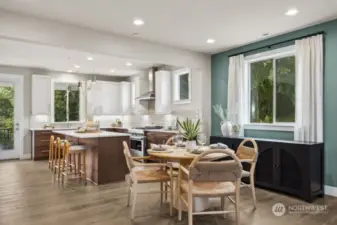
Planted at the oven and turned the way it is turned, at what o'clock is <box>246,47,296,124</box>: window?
The window is roughly at 9 o'clock from the oven.

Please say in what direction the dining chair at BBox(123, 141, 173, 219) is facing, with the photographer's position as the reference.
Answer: facing to the right of the viewer

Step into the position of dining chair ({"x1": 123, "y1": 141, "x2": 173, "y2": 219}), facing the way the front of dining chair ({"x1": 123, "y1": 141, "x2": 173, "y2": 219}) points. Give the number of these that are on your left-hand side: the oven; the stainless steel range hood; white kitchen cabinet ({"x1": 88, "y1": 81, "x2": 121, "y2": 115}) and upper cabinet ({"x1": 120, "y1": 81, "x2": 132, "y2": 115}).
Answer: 4

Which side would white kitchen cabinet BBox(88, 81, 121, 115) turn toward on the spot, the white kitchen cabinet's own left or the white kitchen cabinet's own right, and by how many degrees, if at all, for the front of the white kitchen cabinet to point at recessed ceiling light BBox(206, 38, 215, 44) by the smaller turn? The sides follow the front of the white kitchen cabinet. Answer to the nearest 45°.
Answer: approximately 45° to the white kitchen cabinet's own left

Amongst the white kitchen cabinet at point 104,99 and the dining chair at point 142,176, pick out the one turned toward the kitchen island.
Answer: the white kitchen cabinet

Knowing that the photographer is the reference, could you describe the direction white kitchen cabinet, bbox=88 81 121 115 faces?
facing the viewer

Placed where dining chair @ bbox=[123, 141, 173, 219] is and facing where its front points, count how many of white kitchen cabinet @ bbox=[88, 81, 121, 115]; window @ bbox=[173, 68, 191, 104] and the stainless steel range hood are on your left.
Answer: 3

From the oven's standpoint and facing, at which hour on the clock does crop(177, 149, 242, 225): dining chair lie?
The dining chair is roughly at 10 o'clock from the oven.

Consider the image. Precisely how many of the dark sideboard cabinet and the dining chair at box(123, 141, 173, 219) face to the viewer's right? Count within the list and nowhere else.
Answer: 1

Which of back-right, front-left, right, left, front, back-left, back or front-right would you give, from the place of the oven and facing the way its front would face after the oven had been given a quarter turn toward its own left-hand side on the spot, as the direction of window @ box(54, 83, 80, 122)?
back

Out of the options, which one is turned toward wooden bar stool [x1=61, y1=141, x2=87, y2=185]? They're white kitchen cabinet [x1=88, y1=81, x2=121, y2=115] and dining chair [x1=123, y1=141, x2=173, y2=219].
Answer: the white kitchen cabinet

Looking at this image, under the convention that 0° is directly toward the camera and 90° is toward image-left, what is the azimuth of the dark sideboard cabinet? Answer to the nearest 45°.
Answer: approximately 45°

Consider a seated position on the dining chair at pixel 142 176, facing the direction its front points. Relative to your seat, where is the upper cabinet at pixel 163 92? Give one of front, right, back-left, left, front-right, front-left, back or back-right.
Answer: left

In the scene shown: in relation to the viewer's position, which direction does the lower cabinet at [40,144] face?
facing the viewer and to the right of the viewer

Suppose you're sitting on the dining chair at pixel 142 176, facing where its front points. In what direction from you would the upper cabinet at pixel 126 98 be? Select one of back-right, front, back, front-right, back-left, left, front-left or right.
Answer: left

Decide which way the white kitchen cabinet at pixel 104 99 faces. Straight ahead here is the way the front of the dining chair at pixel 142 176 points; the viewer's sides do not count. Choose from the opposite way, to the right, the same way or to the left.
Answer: to the right

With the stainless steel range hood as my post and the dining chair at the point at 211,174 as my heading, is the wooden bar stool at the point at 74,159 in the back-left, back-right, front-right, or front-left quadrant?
front-right

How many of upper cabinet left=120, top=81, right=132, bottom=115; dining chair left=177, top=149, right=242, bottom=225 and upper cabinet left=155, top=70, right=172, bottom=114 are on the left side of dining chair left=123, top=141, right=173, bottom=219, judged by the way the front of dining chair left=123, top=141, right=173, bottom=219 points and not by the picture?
2

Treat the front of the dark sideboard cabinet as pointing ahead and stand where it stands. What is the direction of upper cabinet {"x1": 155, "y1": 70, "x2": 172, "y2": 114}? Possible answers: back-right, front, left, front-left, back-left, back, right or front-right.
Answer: right

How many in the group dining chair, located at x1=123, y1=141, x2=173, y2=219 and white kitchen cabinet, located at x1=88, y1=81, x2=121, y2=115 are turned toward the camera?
1
